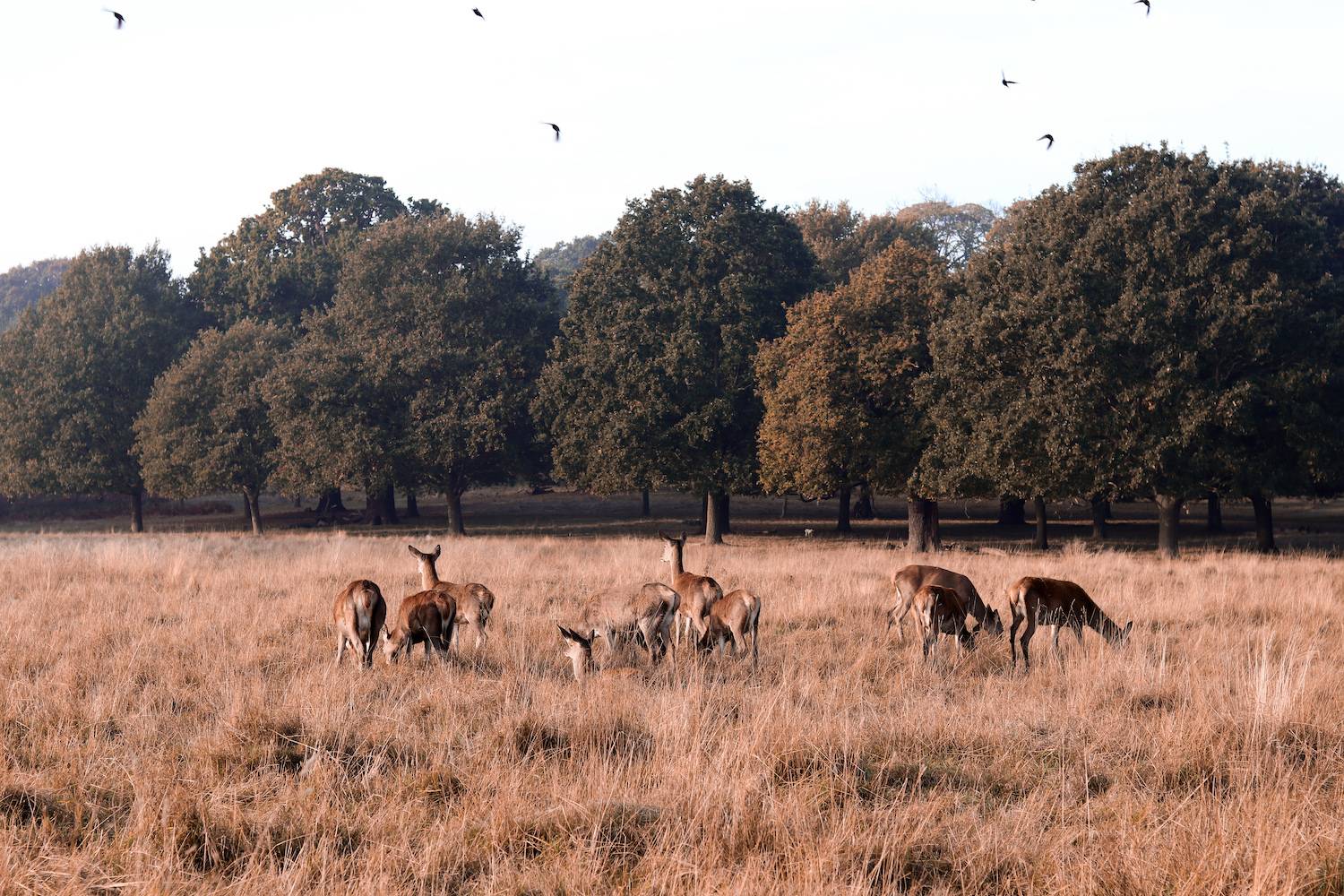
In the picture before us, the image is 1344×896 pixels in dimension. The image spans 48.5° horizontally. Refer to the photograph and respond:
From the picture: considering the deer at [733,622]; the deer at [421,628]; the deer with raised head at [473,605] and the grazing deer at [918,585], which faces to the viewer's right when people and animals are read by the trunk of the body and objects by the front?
the grazing deer

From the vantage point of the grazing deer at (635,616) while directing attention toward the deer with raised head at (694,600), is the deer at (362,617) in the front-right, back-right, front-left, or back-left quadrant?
back-left

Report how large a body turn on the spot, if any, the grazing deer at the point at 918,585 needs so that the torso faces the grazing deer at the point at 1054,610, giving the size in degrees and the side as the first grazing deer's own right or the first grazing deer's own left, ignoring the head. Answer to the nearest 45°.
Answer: approximately 45° to the first grazing deer's own right

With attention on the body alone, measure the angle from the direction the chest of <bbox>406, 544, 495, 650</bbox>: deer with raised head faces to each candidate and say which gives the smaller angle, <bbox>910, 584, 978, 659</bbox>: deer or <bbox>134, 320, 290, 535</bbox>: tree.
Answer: the tree

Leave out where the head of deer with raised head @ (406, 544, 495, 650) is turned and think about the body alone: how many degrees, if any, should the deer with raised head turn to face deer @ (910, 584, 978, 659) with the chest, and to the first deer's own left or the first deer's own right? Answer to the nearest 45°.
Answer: approximately 135° to the first deer's own right

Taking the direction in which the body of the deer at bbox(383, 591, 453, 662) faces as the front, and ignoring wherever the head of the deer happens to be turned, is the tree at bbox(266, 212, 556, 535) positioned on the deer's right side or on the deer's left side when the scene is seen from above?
on the deer's right side

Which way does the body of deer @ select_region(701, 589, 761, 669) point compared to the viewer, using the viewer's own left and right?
facing away from the viewer and to the left of the viewer

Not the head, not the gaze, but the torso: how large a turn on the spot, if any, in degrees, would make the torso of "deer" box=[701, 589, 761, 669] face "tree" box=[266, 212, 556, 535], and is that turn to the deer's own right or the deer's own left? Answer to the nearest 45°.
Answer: approximately 45° to the deer's own right

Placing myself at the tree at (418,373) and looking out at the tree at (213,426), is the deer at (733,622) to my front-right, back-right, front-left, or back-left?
back-left

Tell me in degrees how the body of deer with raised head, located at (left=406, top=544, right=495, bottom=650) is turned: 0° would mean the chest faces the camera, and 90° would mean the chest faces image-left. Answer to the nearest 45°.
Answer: approximately 135°

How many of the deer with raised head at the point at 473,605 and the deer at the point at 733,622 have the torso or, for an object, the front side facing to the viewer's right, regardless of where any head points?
0

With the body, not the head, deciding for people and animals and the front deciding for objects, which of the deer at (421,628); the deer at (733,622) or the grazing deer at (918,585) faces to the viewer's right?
the grazing deer

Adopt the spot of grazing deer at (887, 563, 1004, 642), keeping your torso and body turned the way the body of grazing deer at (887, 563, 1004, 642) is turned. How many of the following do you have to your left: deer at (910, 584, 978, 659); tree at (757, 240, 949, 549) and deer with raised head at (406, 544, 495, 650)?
1

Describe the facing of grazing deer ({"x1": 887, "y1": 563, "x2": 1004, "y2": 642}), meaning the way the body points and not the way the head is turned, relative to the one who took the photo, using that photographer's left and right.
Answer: facing to the right of the viewer
